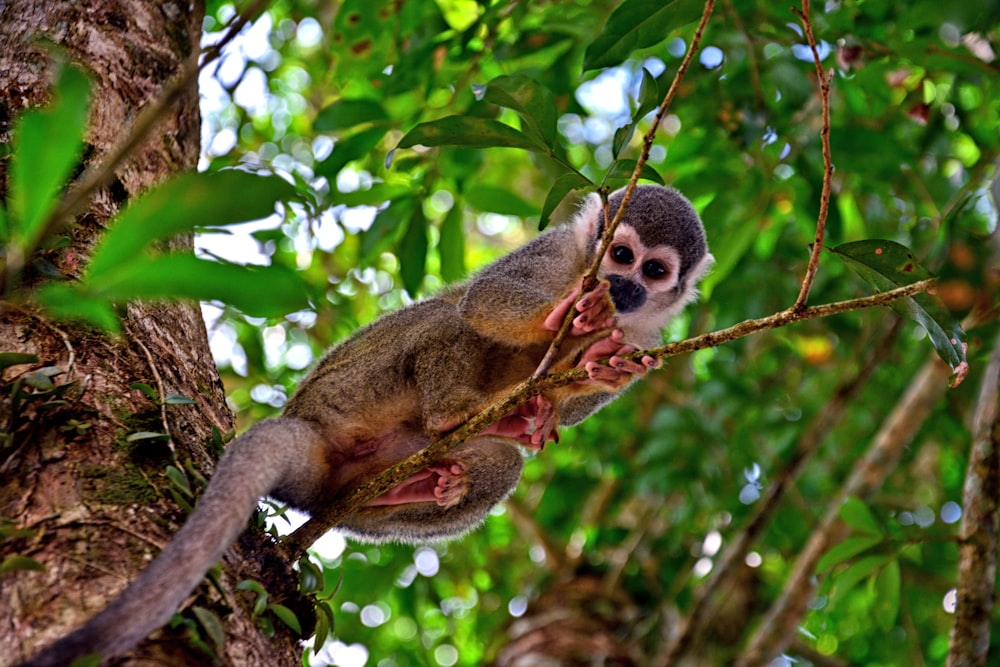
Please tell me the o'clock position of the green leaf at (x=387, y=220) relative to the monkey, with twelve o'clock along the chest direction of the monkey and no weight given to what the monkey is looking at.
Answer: The green leaf is roughly at 9 o'clock from the monkey.

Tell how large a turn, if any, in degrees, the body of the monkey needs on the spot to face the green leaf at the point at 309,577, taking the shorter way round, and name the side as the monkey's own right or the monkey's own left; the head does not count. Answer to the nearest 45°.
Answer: approximately 135° to the monkey's own right

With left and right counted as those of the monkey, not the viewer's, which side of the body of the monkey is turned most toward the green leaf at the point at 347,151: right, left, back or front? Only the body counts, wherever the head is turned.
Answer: left

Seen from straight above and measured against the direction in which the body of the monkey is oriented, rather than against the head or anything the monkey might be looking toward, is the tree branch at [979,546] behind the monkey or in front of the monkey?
in front

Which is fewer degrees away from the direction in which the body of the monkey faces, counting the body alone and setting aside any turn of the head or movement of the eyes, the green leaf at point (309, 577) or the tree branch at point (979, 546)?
the tree branch

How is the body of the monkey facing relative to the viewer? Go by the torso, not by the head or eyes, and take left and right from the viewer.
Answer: facing to the right of the viewer

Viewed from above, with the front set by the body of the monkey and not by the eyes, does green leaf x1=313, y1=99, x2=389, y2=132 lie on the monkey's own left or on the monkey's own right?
on the monkey's own left

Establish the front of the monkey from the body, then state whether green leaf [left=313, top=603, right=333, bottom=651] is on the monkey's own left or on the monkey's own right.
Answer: on the monkey's own right

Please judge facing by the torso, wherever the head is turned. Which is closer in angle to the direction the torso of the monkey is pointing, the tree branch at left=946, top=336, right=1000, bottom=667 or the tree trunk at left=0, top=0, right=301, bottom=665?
the tree branch
